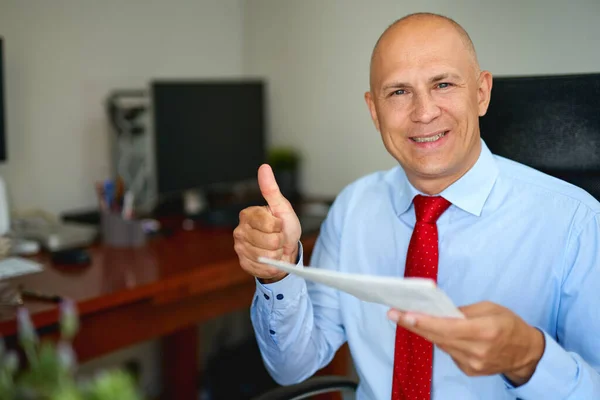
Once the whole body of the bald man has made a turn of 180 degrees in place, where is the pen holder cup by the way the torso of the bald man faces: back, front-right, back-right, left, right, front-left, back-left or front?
left

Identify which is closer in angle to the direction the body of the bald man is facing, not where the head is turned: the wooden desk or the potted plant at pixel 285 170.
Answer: the wooden desk

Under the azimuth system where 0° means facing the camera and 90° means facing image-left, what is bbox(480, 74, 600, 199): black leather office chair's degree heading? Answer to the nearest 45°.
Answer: approximately 0°
